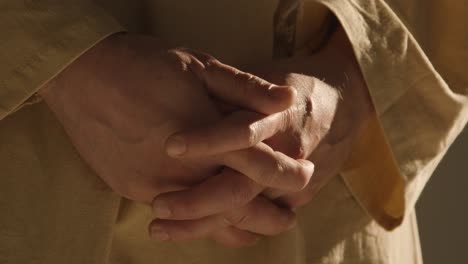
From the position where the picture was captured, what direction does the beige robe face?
facing the viewer
